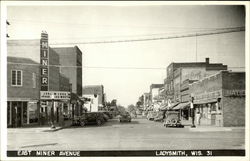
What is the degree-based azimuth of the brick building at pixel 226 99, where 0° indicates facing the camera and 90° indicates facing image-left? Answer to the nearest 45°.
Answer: approximately 45°

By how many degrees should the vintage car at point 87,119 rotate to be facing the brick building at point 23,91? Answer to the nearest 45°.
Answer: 0° — it already faces it

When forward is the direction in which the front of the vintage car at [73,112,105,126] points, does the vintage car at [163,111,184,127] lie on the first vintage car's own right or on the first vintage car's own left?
on the first vintage car's own left

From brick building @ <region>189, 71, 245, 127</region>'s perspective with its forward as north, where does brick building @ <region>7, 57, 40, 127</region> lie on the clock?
brick building @ <region>7, 57, 40, 127</region> is roughly at 1 o'clock from brick building @ <region>189, 71, 245, 127</region>.

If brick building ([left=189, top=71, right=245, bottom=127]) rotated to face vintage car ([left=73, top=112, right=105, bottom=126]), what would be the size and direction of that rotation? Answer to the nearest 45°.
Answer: approximately 45° to its right

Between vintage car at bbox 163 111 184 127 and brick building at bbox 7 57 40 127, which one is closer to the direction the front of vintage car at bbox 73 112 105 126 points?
the brick building
